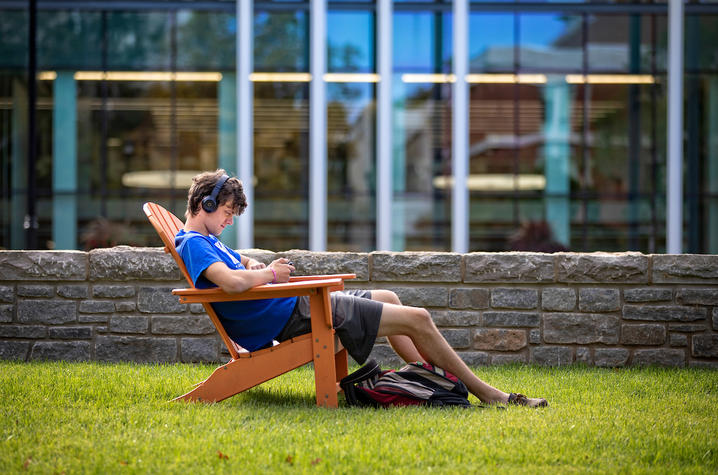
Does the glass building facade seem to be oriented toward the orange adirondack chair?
yes

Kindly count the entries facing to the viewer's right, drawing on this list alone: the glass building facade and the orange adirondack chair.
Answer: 1

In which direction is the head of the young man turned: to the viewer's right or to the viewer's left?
to the viewer's right

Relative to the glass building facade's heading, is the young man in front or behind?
in front

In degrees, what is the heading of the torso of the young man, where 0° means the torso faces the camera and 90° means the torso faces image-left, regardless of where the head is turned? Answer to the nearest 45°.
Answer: approximately 270°

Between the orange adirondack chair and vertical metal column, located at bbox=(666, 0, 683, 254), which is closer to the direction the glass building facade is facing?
the orange adirondack chair

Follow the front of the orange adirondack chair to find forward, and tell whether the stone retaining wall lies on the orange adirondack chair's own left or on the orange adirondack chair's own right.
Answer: on the orange adirondack chair's own left

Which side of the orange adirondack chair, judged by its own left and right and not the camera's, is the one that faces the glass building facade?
left

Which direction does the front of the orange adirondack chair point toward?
to the viewer's right
